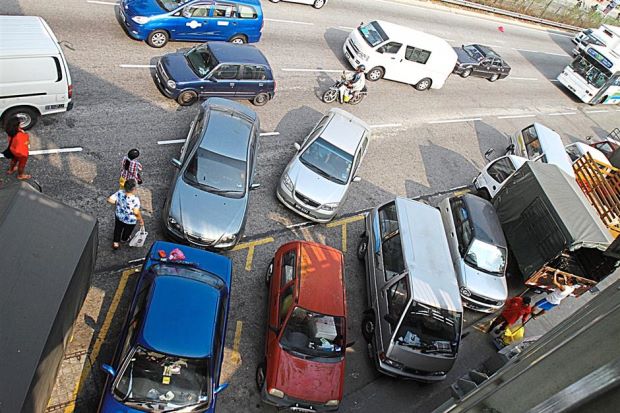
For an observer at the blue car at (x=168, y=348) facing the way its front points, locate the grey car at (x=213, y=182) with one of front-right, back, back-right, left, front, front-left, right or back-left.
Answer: back

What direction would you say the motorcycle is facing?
to the viewer's left

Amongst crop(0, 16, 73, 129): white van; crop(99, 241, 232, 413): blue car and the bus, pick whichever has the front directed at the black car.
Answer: the bus

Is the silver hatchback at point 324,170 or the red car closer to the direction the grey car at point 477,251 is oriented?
the red car

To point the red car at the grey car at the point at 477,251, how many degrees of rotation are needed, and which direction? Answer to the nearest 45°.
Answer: approximately 135° to its left

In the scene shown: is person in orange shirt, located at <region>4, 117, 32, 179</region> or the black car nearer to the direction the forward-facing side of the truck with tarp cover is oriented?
the black car

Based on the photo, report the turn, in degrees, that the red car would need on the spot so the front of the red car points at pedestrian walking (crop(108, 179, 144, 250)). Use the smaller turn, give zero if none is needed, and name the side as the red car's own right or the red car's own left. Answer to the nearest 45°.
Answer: approximately 90° to the red car's own right
